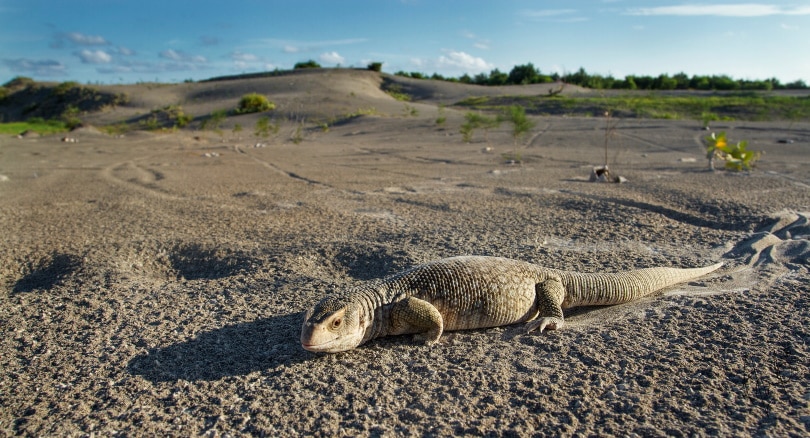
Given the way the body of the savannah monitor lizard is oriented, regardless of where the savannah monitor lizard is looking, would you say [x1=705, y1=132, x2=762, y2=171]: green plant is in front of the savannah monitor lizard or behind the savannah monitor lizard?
behind

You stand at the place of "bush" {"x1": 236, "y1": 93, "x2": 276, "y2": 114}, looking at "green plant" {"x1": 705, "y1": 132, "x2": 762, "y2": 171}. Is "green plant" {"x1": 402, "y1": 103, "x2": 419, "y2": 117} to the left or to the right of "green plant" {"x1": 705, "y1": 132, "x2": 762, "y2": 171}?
left

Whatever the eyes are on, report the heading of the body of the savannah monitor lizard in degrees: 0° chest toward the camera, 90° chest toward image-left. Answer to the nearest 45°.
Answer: approximately 45°

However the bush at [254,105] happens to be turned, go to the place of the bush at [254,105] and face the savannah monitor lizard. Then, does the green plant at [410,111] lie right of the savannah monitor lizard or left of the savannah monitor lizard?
left

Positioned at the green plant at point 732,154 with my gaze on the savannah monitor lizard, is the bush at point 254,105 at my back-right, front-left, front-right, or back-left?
back-right
